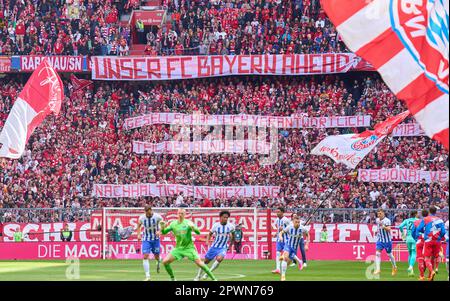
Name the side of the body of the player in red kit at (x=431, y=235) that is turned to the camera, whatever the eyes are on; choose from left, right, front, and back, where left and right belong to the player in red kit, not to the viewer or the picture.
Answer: back

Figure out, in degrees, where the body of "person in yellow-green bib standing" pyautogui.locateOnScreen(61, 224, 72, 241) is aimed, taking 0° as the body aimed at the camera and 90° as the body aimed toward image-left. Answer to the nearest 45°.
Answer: approximately 0°

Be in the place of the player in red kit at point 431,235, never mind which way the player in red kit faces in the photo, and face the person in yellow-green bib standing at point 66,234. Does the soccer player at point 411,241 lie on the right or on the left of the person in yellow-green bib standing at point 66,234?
right
